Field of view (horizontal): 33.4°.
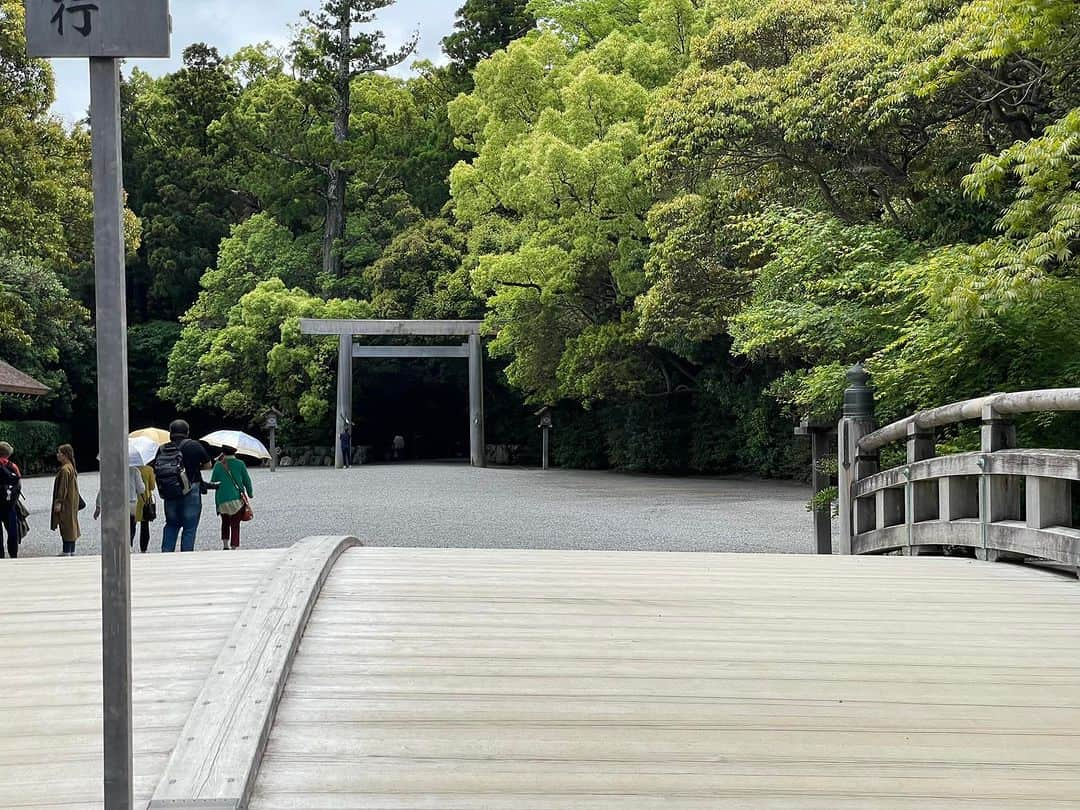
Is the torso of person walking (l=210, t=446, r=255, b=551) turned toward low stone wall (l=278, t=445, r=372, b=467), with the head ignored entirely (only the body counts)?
yes

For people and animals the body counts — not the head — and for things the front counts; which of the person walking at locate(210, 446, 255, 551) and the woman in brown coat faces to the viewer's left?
the woman in brown coat

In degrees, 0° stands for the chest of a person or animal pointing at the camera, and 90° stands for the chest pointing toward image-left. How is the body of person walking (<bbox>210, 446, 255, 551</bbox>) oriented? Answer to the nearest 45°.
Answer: approximately 180°

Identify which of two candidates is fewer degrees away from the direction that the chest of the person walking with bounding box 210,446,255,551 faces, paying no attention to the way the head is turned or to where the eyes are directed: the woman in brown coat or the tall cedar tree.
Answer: the tall cedar tree

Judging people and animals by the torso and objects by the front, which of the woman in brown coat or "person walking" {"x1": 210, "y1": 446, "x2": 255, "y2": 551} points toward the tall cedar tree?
the person walking

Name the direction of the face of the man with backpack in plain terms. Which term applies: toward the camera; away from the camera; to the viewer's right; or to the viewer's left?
away from the camera

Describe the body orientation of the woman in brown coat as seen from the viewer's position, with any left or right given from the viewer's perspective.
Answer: facing to the left of the viewer

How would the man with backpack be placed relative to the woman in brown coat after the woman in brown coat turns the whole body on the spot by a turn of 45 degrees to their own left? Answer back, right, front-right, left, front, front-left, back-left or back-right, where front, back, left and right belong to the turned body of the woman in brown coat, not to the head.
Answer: left

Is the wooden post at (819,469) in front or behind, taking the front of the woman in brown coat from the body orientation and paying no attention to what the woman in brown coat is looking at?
behind

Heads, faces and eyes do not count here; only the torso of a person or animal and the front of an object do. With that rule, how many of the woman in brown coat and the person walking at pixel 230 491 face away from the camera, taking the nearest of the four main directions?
1

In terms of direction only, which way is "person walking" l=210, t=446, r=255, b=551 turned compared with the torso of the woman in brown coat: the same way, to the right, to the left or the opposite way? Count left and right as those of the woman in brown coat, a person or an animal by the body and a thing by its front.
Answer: to the right
